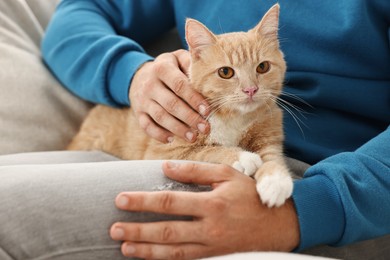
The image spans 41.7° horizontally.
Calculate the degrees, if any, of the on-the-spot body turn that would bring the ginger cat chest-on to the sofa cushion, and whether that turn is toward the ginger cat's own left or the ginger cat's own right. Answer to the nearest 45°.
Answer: approximately 135° to the ginger cat's own right

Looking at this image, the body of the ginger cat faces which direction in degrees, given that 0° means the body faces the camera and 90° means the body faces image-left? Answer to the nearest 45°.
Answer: approximately 315°
